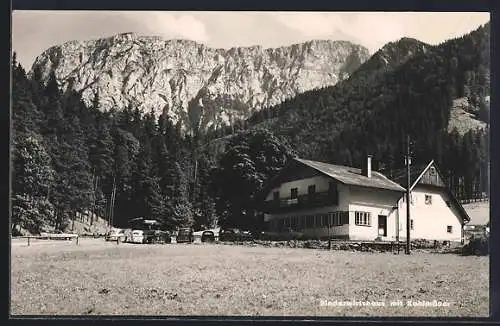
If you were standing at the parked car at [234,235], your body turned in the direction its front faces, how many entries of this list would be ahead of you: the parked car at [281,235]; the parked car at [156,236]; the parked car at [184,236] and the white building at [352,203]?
2

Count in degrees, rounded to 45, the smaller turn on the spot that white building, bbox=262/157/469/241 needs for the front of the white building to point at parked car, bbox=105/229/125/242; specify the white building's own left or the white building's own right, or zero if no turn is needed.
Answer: approximately 45° to the white building's own right

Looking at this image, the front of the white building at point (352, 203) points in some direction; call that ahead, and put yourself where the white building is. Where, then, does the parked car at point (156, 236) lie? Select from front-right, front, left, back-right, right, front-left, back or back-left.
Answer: front-right

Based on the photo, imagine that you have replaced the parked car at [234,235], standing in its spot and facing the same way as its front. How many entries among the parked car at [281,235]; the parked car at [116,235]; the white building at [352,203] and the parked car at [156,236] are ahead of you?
2
